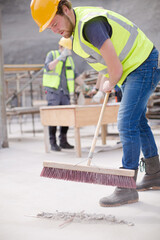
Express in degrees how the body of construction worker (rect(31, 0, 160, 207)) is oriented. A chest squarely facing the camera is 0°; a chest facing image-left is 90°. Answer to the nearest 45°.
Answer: approximately 90°

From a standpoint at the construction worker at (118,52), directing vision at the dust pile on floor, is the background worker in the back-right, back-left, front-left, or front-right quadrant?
back-right

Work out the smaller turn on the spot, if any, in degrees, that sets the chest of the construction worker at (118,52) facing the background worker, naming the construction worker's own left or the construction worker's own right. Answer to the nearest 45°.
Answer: approximately 90° to the construction worker's own right
